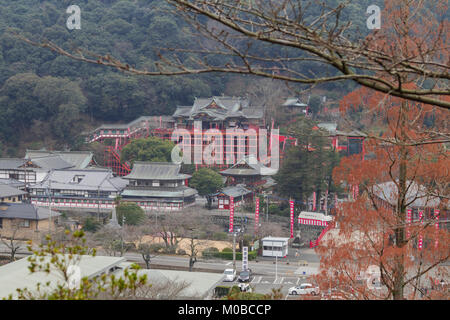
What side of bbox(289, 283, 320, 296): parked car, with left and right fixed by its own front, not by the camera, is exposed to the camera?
left

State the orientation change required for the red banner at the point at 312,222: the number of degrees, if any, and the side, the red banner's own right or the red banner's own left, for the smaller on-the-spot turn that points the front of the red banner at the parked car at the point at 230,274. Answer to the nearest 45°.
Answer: approximately 45° to the red banner's own right

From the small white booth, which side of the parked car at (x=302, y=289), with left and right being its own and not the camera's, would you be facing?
right

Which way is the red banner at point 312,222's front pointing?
toward the camera

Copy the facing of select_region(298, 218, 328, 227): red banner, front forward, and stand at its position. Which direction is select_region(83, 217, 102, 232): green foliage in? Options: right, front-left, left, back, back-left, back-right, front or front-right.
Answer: right

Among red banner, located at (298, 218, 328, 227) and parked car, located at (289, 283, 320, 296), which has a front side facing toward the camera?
the red banner

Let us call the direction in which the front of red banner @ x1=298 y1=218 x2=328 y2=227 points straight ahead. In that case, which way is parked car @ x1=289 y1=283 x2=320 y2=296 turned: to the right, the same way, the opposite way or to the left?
to the right

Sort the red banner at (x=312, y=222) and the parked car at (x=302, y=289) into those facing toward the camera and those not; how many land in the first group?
1

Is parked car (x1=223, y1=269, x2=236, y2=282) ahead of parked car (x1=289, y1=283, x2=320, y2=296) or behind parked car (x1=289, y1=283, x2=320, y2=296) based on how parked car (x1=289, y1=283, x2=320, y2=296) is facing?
ahead

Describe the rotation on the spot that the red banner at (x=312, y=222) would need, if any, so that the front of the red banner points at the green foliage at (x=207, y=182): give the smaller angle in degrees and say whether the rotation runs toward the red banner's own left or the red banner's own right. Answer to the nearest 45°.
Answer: approximately 135° to the red banner's own right

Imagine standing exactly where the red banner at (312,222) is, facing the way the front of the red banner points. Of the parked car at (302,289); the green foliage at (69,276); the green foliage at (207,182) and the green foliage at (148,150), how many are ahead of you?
2

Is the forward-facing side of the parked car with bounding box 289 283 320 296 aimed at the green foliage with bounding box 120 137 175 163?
no

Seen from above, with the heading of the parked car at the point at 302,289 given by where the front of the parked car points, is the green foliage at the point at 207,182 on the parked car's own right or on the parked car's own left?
on the parked car's own right

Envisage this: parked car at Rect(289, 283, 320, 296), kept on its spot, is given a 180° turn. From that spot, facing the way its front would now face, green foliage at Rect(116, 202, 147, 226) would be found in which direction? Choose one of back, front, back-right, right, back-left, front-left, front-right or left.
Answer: back-left
